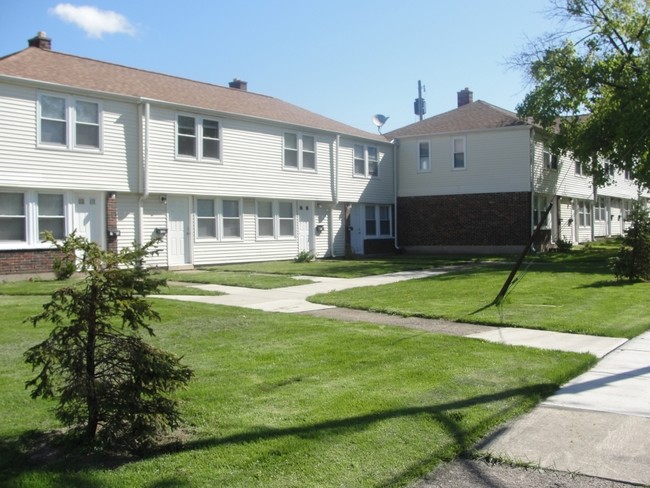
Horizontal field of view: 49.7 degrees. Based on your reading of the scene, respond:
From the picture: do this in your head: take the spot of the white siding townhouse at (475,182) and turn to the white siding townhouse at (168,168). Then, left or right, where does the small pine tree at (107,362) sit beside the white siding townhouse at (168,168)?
left

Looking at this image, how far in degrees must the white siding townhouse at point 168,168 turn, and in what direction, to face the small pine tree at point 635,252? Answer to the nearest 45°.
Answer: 0° — it already faces it

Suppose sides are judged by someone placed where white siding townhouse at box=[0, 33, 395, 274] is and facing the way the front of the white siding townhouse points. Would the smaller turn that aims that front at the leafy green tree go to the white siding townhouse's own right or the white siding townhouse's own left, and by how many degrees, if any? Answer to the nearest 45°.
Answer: approximately 45° to the white siding townhouse's own left

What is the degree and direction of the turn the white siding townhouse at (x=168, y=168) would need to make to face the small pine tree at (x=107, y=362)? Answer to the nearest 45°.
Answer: approximately 45° to its right

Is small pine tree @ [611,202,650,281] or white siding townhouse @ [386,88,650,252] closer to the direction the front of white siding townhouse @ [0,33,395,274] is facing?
the small pine tree

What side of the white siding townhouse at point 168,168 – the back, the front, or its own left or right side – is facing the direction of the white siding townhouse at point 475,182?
left

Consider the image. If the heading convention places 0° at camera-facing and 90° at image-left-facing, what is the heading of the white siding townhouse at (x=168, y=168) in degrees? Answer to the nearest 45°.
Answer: approximately 315°
